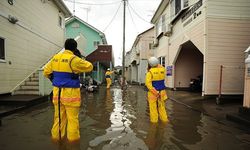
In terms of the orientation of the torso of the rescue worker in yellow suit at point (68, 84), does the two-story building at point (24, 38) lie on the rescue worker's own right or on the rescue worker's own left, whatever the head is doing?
on the rescue worker's own left

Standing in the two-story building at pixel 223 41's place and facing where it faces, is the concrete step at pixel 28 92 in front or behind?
in front

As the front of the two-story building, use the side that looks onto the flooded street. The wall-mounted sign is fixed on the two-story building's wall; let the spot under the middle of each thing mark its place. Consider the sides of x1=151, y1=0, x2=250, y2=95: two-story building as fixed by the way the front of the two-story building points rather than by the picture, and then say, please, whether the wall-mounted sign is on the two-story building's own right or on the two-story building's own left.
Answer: on the two-story building's own right

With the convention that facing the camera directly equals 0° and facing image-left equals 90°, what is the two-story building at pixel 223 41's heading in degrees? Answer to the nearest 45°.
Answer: approximately 45°

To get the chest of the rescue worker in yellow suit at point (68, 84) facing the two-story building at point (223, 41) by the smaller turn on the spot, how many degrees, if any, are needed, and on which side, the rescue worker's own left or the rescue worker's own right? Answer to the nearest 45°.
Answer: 0° — they already face it

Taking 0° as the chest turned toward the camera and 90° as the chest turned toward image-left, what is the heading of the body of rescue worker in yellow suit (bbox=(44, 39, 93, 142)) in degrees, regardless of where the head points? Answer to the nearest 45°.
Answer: approximately 225°

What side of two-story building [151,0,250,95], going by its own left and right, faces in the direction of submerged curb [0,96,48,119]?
front

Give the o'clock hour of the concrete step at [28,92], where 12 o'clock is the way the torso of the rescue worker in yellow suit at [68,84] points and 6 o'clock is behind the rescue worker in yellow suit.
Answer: The concrete step is roughly at 10 o'clock from the rescue worker in yellow suit.

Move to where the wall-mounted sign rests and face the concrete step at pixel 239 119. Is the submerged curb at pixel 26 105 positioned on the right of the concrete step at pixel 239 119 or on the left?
right

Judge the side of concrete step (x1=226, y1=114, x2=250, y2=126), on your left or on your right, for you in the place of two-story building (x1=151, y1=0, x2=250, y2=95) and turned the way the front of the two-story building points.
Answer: on your left

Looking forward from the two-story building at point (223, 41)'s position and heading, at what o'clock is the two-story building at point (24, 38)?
the two-story building at point (24, 38) is roughly at 1 o'clock from the two-story building at point (223, 41).
